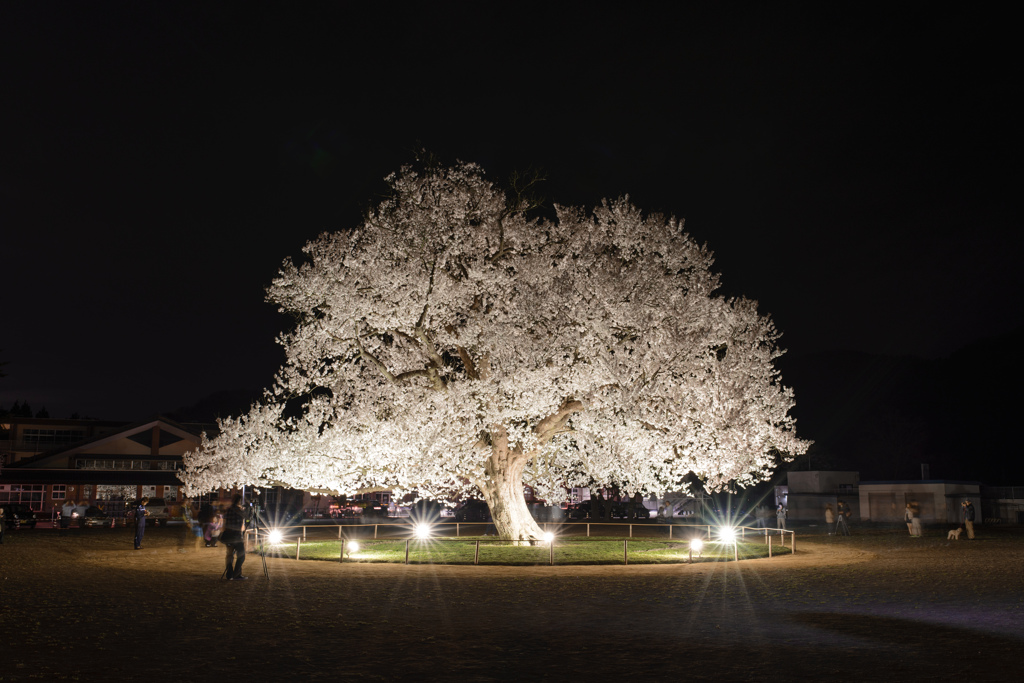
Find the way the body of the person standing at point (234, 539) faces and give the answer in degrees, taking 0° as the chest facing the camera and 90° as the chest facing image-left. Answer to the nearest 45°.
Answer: approximately 225°

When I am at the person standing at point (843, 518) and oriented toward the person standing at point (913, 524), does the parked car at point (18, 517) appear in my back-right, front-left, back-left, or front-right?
back-right

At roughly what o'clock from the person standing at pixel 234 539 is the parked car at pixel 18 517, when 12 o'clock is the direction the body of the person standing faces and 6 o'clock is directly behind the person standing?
The parked car is roughly at 10 o'clock from the person standing.

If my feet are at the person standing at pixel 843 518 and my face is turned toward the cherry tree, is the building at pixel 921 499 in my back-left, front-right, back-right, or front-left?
back-right
